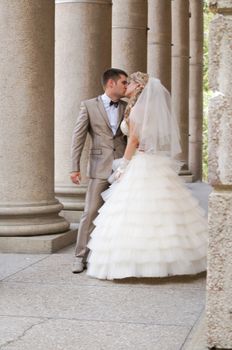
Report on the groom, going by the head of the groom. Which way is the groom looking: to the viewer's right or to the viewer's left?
to the viewer's right

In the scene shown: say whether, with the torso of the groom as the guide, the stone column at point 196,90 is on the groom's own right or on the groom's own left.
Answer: on the groom's own left

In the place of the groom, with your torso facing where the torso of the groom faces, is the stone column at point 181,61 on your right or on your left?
on your left

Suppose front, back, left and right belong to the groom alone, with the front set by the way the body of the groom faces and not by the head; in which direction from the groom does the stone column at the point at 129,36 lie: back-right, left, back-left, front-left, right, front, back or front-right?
back-left

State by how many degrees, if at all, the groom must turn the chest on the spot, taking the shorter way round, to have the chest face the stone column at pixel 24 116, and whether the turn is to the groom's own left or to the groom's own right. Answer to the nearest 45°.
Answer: approximately 180°

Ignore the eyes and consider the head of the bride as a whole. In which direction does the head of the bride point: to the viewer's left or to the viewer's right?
to the viewer's left

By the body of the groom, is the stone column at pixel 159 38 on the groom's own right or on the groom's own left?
on the groom's own left

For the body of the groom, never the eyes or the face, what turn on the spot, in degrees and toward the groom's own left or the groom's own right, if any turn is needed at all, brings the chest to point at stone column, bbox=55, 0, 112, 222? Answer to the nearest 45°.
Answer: approximately 135° to the groom's own left

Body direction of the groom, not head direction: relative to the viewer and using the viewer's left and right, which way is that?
facing the viewer and to the right of the viewer
